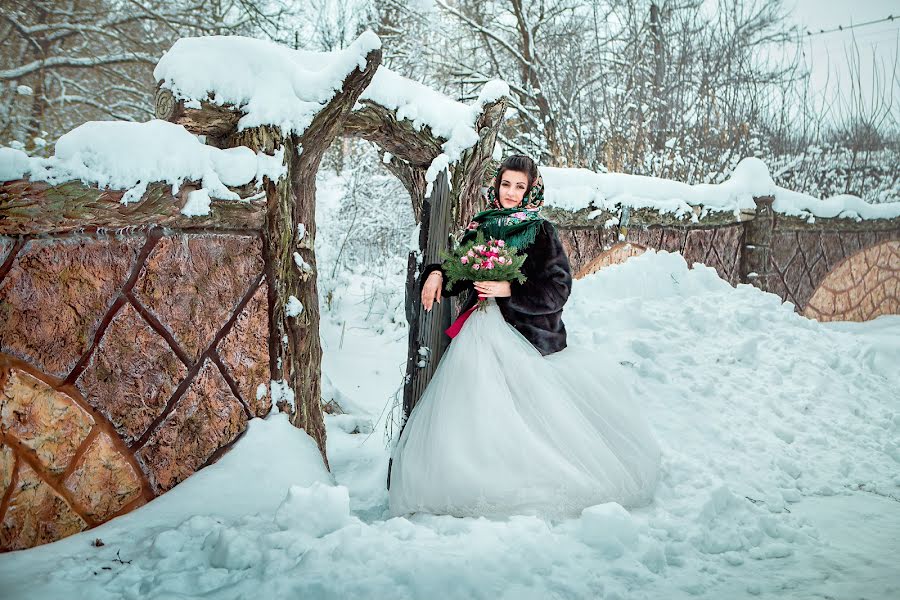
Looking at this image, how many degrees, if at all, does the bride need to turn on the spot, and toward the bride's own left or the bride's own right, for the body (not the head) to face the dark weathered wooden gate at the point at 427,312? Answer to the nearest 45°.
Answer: approximately 90° to the bride's own right

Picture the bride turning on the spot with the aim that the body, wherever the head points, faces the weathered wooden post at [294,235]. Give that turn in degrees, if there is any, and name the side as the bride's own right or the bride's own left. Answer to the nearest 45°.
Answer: approximately 45° to the bride's own right

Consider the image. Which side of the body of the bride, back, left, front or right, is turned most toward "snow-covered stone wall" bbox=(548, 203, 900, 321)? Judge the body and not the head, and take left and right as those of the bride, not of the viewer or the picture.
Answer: back

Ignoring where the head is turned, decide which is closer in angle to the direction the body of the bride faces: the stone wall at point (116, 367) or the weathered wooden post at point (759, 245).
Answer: the stone wall

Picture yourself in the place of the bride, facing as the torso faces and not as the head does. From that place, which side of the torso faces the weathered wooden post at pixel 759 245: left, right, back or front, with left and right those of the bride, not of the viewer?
back

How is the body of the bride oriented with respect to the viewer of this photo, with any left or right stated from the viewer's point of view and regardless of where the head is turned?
facing the viewer and to the left of the viewer

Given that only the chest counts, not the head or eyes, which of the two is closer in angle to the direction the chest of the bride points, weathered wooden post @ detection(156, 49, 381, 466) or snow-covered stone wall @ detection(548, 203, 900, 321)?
the weathered wooden post
